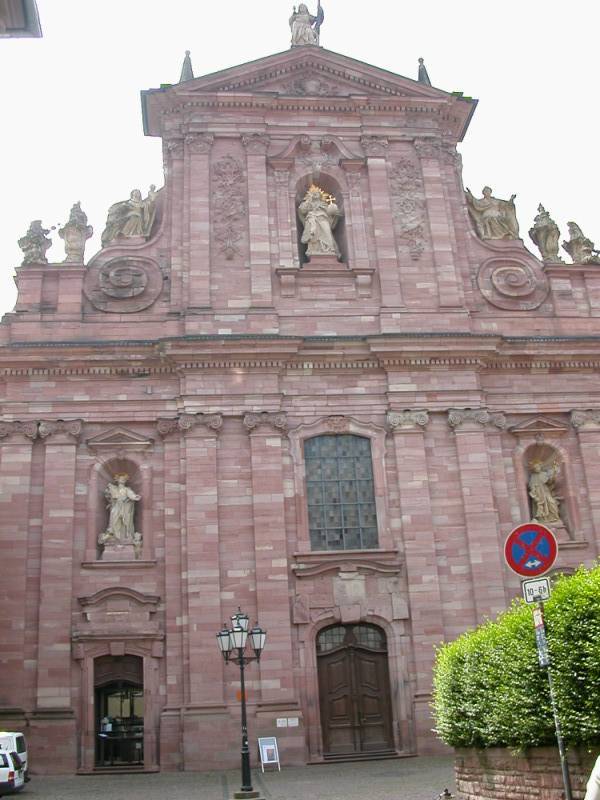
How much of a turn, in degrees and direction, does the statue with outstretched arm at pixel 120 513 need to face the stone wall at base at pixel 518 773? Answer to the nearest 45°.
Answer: approximately 45° to its left

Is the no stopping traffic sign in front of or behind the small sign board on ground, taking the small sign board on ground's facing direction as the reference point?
in front

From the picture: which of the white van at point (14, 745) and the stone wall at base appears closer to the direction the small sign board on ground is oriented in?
the stone wall at base

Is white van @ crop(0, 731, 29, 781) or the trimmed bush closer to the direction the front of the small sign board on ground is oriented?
the trimmed bush

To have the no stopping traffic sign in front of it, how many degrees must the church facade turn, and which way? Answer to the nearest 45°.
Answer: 0° — it already faces it

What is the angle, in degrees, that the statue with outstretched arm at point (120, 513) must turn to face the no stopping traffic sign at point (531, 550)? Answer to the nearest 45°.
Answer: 0° — it already faces it

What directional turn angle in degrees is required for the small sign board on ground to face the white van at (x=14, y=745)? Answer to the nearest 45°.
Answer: approximately 45° to its right
